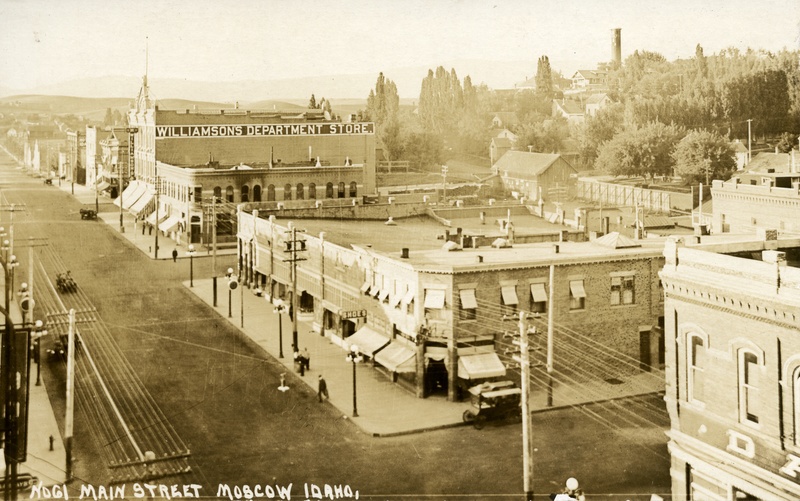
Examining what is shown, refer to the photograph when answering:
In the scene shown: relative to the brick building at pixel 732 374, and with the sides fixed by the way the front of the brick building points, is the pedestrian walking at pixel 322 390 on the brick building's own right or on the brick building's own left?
on the brick building's own right

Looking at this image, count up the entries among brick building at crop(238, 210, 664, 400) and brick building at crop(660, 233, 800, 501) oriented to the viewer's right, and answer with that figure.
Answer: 0

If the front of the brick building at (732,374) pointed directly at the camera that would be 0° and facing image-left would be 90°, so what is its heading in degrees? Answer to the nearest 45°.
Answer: approximately 45°

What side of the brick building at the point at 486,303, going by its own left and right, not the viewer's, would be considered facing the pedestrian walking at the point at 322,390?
front

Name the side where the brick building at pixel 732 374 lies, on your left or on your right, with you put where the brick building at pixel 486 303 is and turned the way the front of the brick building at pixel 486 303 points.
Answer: on your left

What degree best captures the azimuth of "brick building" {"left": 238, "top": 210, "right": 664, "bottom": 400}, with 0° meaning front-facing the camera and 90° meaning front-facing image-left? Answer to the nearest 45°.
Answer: approximately 45°

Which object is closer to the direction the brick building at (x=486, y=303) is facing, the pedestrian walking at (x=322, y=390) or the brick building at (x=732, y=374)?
the pedestrian walking
